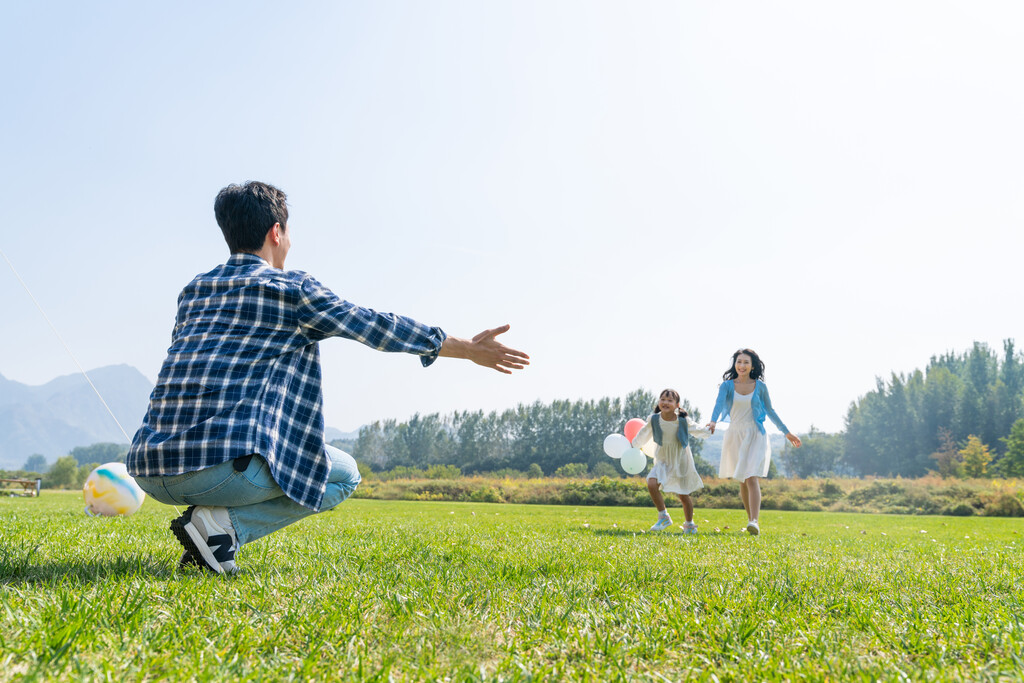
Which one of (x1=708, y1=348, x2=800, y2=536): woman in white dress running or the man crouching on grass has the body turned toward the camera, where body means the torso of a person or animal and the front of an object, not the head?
the woman in white dress running

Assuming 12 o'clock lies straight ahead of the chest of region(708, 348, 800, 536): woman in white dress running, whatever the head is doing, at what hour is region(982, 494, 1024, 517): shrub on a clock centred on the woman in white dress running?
The shrub is roughly at 7 o'clock from the woman in white dress running.

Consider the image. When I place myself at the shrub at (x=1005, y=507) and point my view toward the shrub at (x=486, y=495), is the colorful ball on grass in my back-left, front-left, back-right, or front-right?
front-left

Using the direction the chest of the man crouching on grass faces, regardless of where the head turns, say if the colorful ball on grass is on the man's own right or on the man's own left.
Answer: on the man's own left

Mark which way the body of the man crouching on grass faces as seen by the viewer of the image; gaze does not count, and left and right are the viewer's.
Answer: facing away from the viewer and to the right of the viewer

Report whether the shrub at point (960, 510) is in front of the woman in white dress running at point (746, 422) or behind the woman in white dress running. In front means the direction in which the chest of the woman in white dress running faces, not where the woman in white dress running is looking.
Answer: behind

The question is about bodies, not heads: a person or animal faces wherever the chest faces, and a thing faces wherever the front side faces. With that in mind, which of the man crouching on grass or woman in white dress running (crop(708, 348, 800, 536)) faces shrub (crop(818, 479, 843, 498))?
the man crouching on grass

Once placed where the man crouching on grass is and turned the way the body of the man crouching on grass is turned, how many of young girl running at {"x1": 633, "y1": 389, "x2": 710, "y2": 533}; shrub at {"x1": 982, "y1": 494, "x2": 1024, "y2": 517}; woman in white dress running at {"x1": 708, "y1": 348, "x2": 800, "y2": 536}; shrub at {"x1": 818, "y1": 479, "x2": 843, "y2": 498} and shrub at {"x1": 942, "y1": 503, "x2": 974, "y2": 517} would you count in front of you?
5

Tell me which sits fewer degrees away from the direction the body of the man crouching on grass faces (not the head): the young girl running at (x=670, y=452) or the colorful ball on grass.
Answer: the young girl running

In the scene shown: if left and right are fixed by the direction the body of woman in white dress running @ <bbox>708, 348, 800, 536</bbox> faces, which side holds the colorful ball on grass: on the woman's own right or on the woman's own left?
on the woman's own right

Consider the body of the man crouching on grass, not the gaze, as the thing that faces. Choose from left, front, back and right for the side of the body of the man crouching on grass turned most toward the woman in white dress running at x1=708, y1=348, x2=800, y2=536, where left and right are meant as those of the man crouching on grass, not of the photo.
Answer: front

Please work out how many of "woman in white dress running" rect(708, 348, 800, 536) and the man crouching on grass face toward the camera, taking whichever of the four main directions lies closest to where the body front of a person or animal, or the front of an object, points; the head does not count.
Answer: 1

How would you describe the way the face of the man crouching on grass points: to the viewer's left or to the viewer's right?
to the viewer's right

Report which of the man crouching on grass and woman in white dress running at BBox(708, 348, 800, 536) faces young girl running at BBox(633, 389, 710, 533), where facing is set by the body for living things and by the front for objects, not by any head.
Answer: the man crouching on grass

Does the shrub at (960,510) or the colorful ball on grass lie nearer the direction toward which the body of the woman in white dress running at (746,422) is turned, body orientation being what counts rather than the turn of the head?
the colorful ball on grass

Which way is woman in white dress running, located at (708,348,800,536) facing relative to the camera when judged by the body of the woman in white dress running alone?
toward the camera

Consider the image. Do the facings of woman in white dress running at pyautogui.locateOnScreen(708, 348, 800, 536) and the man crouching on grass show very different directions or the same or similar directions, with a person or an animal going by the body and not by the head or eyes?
very different directions

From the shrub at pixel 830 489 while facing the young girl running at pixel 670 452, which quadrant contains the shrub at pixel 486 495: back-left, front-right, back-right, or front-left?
front-right
